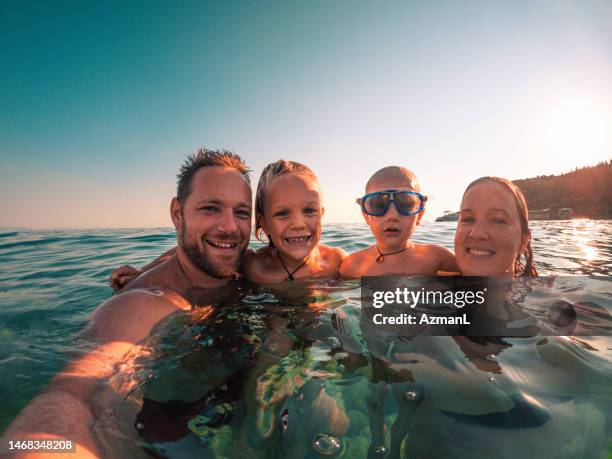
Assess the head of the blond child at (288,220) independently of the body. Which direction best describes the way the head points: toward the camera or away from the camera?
toward the camera

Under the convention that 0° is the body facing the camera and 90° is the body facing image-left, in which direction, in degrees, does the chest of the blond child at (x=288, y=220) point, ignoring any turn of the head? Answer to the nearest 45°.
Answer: approximately 0°

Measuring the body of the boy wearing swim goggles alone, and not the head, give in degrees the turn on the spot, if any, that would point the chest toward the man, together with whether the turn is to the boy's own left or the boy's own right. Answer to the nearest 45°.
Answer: approximately 45° to the boy's own right

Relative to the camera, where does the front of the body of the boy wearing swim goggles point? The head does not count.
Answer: toward the camera

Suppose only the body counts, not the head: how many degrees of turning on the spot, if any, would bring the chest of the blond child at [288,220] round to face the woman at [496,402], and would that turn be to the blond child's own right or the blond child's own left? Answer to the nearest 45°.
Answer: approximately 45° to the blond child's own left

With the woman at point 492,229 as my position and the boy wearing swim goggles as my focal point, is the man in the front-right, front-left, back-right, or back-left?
front-left

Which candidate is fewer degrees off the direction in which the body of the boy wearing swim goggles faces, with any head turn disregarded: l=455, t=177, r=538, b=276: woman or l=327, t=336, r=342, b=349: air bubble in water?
the air bubble in water

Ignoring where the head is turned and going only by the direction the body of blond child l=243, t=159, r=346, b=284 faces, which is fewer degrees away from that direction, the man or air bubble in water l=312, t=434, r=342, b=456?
the air bubble in water

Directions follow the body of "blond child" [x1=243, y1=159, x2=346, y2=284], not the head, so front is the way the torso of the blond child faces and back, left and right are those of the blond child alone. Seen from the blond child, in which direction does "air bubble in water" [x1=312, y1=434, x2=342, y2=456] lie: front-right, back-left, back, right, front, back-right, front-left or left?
front

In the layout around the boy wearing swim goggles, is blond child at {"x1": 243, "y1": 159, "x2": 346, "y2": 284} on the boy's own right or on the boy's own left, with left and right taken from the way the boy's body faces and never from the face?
on the boy's own right

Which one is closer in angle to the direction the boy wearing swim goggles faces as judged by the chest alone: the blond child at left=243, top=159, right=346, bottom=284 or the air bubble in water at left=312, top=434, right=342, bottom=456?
the air bubble in water

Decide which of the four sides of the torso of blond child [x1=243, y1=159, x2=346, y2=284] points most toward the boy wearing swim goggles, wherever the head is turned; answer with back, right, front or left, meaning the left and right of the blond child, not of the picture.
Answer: left

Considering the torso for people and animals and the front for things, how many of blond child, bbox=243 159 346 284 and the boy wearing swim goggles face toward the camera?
2

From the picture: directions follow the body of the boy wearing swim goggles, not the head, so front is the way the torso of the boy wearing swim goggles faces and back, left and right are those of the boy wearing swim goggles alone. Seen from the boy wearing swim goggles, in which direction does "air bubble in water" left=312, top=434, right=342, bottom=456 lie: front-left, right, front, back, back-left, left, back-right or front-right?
front
